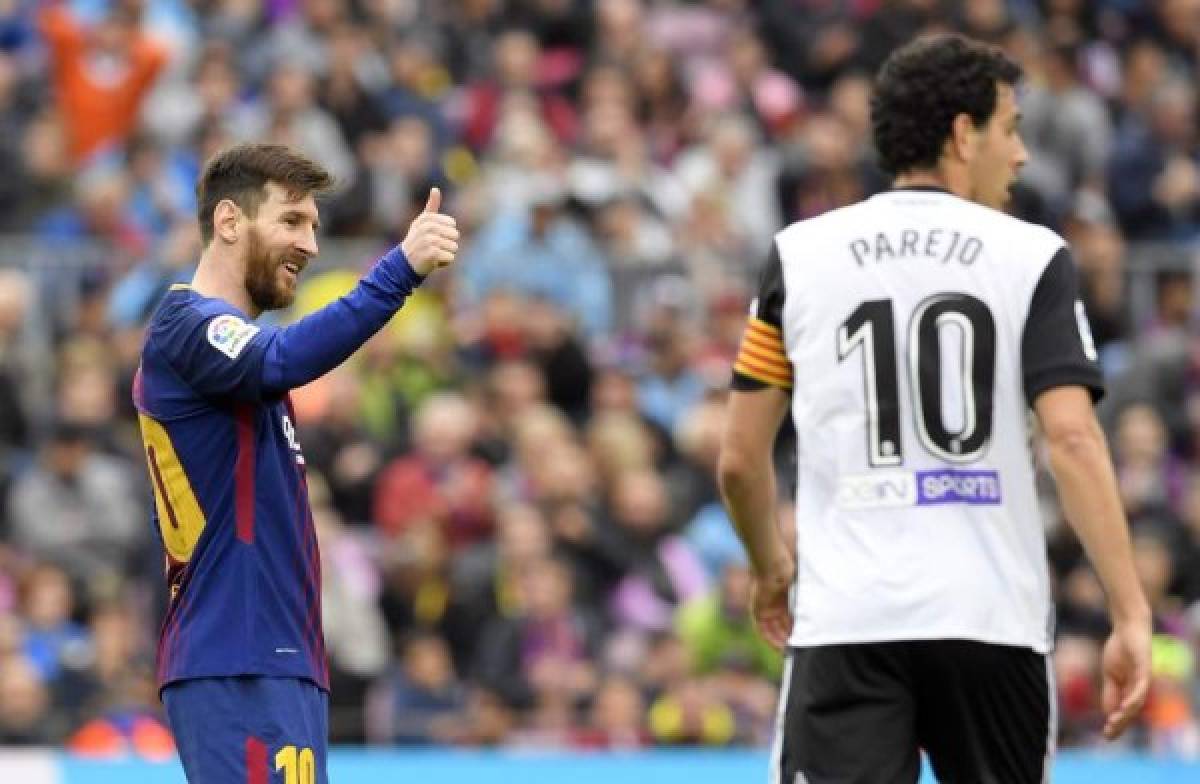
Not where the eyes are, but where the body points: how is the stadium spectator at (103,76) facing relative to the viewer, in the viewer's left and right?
facing the viewer
